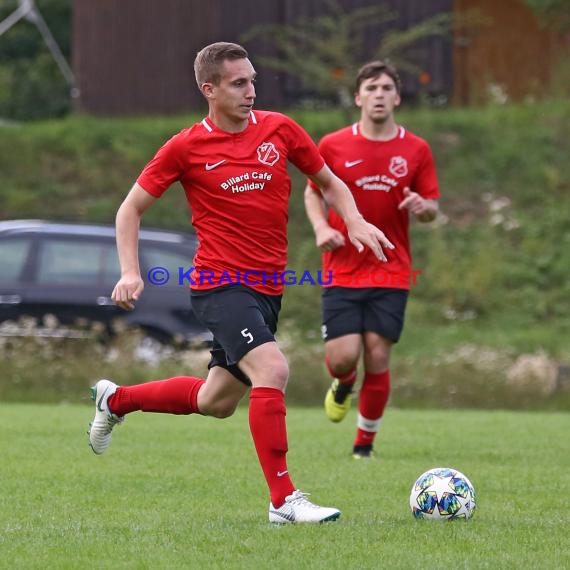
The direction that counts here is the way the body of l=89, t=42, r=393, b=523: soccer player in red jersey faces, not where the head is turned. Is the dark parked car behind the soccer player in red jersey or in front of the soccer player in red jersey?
behind

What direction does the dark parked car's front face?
to the viewer's left

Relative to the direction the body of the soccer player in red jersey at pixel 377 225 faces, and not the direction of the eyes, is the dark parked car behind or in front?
behind

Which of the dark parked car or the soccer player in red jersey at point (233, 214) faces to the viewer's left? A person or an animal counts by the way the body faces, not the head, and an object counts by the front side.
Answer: the dark parked car

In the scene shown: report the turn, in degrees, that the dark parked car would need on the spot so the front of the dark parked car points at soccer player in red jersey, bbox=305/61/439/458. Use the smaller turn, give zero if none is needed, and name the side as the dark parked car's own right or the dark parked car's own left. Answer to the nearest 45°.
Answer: approximately 90° to the dark parked car's own left

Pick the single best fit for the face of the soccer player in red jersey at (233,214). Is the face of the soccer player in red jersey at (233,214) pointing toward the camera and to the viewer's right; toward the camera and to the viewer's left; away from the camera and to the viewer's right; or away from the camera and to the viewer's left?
toward the camera and to the viewer's right

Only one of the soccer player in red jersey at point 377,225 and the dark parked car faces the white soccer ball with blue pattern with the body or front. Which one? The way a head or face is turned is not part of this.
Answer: the soccer player in red jersey
